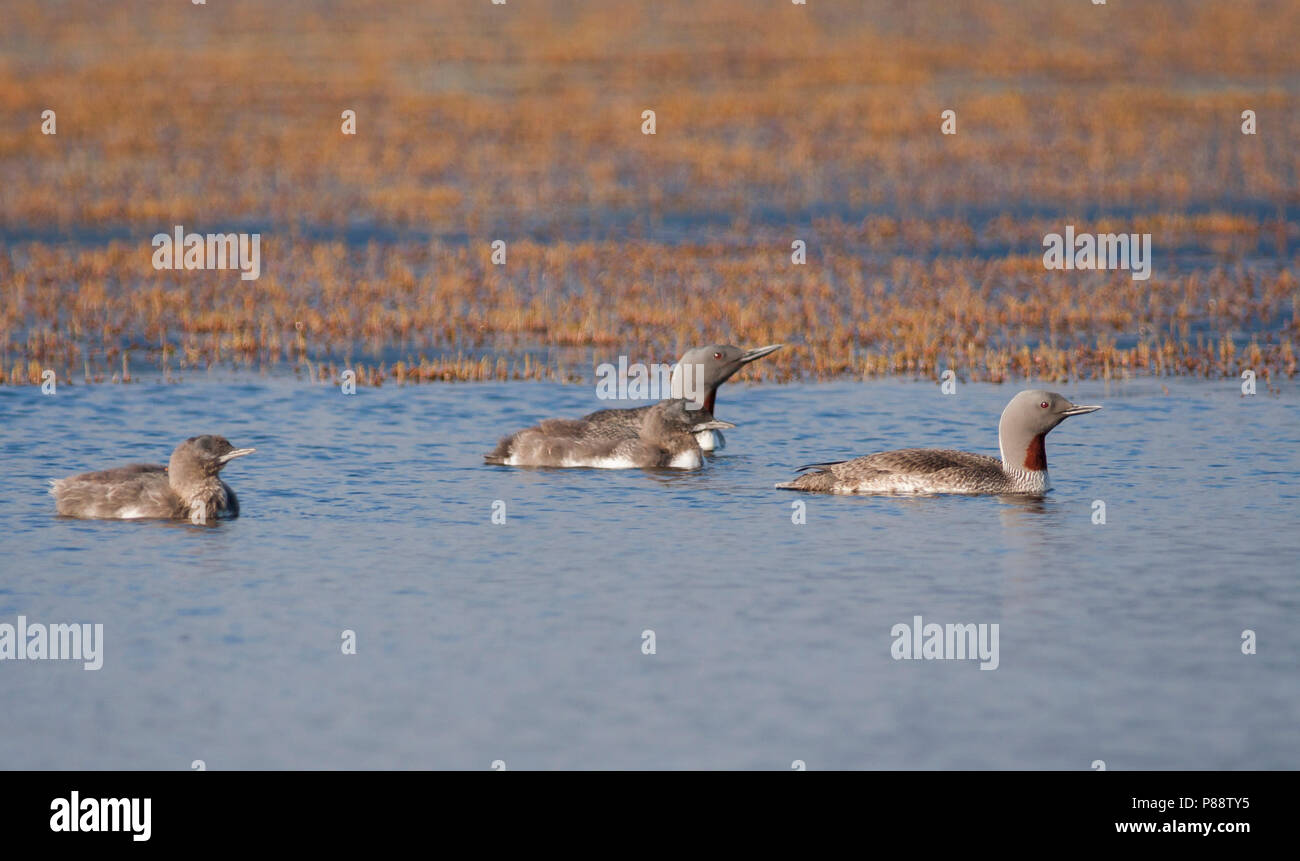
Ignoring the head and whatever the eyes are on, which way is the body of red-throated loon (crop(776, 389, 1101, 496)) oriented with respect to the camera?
to the viewer's right

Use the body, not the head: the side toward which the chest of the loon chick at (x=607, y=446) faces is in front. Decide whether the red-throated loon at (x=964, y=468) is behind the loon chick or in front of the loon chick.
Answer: in front

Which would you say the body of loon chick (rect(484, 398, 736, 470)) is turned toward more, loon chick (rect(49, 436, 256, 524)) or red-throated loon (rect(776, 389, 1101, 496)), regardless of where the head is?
the red-throated loon

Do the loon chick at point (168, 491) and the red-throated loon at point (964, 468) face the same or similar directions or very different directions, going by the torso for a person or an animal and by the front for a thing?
same or similar directions

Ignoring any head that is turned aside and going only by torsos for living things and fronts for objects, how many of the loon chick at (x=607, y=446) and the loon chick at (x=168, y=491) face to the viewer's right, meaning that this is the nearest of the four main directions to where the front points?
2

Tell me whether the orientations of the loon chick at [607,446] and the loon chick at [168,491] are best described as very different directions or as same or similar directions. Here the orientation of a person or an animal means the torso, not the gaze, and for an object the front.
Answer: same or similar directions

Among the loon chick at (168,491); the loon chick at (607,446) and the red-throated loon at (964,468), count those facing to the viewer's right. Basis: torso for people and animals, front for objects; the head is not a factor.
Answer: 3

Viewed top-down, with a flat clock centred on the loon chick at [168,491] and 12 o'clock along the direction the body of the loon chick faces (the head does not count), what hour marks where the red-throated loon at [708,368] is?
The red-throated loon is roughly at 11 o'clock from the loon chick.

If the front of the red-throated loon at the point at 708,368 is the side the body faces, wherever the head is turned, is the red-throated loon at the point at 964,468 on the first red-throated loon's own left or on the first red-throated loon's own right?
on the first red-throated loon's own right

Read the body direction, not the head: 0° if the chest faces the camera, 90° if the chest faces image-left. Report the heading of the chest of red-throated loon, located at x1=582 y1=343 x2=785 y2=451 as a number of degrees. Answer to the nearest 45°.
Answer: approximately 270°

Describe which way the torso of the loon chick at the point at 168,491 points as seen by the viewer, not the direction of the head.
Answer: to the viewer's right

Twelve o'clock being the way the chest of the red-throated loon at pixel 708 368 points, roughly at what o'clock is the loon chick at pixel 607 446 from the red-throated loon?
The loon chick is roughly at 4 o'clock from the red-throated loon.

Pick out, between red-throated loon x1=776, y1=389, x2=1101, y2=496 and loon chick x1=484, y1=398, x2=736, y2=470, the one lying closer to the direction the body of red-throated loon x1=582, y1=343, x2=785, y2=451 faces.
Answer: the red-throated loon

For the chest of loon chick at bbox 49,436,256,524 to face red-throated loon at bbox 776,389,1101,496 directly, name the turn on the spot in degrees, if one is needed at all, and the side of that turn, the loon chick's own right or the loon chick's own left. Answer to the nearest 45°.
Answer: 0° — it already faces it

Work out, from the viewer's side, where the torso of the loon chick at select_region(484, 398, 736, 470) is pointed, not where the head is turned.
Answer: to the viewer's right

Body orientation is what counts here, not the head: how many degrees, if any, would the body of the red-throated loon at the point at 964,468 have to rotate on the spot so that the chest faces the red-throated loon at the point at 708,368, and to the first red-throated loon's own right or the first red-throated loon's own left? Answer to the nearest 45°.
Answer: approximately 135° to the first red-throated loon's own left

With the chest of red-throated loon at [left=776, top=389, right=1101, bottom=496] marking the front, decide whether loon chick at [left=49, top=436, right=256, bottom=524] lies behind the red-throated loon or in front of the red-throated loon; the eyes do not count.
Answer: behind

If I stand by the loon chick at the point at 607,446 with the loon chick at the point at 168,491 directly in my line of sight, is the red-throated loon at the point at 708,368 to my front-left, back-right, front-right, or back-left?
back-right
